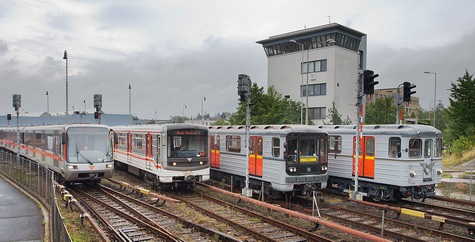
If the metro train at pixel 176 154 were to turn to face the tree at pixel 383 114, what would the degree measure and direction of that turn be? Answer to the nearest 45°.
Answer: approximately 90° to its left

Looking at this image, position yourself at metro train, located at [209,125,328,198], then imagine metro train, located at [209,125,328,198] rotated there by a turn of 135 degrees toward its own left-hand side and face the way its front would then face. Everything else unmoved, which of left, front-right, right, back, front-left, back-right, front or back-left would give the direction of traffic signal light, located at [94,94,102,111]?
front-left

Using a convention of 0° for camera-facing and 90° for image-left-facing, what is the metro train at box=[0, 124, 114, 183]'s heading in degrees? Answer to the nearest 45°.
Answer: approximately 315°

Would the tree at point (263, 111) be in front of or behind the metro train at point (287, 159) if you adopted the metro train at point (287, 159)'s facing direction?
behind

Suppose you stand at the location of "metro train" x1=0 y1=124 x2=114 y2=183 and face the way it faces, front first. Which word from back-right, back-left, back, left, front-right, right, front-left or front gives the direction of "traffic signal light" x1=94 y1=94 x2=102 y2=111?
back-left

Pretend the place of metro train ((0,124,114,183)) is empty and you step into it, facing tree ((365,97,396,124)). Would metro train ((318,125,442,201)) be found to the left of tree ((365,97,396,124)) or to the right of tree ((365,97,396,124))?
right

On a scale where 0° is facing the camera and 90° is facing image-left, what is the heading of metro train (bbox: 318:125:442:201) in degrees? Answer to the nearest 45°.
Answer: approximately 315°

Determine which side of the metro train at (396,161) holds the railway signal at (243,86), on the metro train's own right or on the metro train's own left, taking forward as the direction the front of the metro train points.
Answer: on the metro train's own right

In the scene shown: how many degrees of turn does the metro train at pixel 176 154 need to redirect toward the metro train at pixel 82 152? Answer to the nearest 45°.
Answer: approximately 135° to its right

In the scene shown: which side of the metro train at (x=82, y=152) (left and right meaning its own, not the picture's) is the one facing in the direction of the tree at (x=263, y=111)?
left

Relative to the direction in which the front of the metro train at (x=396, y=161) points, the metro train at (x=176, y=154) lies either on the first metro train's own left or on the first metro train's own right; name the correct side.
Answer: on the first metro train's own right

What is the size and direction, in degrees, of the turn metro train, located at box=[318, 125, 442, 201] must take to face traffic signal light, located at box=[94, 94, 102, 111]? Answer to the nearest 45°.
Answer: approximately 135° to its right

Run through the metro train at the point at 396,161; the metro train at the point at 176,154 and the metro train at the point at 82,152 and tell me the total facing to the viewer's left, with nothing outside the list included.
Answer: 0
